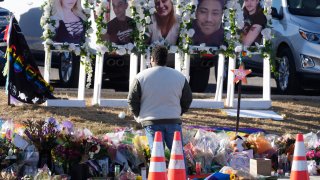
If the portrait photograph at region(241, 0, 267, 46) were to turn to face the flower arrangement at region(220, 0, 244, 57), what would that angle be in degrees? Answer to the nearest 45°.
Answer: approximately 45° to its right

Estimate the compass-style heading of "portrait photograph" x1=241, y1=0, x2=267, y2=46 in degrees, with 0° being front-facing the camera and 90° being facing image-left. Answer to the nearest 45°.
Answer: approximately 0°

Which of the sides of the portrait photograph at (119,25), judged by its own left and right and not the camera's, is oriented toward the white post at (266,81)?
left

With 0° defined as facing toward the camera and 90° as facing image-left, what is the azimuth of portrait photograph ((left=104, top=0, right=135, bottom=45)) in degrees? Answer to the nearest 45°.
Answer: approximately 0°

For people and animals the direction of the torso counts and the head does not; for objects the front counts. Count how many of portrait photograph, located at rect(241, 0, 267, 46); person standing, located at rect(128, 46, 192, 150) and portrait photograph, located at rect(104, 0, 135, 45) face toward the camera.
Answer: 2

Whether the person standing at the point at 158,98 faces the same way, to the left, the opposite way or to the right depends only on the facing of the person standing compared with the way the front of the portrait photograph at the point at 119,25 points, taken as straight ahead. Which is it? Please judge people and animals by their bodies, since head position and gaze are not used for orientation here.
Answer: the opposite way

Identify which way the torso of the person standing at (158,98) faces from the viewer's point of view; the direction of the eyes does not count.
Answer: away from the camera

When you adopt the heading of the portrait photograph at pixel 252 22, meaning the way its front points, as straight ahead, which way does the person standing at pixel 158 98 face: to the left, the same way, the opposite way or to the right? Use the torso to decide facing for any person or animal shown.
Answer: the opposite way
